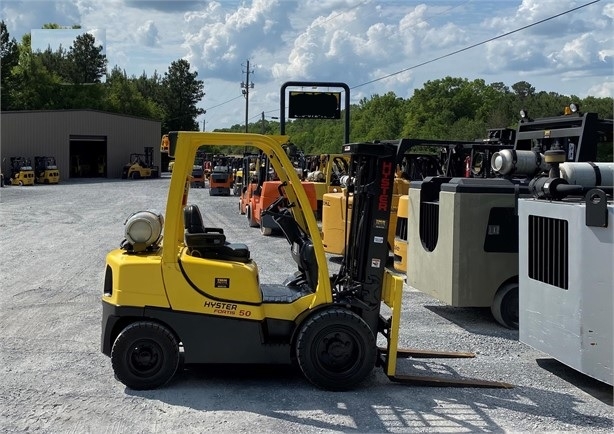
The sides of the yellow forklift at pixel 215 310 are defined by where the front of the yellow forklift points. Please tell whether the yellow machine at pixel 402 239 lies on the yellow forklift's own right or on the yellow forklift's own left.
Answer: on the yellow forklift's own left

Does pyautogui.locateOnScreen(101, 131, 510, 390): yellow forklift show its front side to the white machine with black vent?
yes

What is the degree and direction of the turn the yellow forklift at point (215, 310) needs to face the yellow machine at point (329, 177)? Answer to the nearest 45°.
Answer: approximately 90° to its left

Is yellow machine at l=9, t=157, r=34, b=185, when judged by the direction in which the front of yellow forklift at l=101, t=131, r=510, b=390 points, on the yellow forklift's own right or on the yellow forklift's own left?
on the yellow forklift's own left

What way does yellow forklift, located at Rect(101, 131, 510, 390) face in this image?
to the viewer's right

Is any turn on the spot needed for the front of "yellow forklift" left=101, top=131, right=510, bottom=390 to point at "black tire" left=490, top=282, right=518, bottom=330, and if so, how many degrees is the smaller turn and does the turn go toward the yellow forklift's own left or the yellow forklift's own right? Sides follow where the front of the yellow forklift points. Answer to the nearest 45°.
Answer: approximately 45° to the yellow forklift's own left
